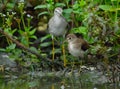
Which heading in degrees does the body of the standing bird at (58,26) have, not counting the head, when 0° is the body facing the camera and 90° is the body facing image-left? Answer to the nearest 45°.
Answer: approximately 0°

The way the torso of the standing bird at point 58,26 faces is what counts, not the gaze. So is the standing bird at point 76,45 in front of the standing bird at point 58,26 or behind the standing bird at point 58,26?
in front
